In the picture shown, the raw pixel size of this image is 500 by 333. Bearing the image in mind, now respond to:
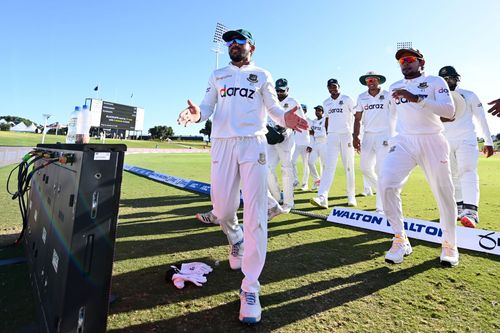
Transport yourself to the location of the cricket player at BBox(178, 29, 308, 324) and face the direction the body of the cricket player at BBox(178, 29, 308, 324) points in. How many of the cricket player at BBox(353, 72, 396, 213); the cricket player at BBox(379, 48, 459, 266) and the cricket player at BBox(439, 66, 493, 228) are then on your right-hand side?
0

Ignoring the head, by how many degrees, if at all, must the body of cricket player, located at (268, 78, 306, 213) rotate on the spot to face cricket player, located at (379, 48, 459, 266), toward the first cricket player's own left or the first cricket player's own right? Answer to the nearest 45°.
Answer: approximately 90° to the first cricket player's own left

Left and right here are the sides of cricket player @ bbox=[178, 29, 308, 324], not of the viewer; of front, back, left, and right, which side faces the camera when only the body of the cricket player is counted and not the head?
front

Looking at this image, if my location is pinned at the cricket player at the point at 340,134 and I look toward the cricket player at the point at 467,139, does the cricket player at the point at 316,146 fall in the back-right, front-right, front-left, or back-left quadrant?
back-left

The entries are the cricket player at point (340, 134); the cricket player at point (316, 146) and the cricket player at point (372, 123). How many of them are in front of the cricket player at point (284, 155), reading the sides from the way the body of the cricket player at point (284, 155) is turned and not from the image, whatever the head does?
0

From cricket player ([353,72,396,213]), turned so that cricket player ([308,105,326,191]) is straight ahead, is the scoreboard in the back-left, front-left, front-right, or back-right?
front-left

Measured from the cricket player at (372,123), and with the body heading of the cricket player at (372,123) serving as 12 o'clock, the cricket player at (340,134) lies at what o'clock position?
the cricket player at (340,134) is roughly at 4 o'clock from the cricket player at (372,123).

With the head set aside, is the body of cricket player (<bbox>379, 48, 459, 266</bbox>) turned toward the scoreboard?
no

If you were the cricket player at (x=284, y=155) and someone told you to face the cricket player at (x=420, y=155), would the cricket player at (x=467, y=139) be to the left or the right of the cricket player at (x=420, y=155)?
left

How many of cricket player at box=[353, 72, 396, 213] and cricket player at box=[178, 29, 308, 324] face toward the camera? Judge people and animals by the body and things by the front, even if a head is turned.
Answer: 2

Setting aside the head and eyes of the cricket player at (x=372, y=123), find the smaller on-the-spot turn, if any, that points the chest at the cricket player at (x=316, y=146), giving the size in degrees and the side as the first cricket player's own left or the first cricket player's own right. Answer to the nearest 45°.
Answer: approximately 135° to the first cricket player's own right

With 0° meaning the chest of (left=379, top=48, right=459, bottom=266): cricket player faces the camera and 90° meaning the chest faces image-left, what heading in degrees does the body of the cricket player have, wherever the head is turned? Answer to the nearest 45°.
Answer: approximately 45°

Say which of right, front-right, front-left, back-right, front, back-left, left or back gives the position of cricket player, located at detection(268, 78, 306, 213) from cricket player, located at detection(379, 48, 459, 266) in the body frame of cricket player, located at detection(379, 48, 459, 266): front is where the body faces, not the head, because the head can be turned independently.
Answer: right

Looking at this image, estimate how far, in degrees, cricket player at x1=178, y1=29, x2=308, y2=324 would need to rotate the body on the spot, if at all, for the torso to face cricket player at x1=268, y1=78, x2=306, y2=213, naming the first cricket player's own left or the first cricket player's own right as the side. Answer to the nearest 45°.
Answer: approximately 180°

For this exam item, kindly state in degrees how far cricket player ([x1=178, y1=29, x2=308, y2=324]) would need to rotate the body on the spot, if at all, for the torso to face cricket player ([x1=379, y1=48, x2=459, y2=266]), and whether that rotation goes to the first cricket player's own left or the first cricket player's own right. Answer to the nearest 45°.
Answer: approximately 90° to the first cricket player's own left

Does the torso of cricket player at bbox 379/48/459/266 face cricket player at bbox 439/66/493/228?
no

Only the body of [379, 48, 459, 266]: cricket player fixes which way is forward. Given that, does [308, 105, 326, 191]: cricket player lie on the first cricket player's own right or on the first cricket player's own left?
on the first cricket player's own right

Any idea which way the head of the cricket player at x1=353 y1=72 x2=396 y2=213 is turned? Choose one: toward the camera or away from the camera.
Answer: toward the camera

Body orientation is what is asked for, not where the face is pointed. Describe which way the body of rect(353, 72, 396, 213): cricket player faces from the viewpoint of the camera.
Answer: toward the camera
